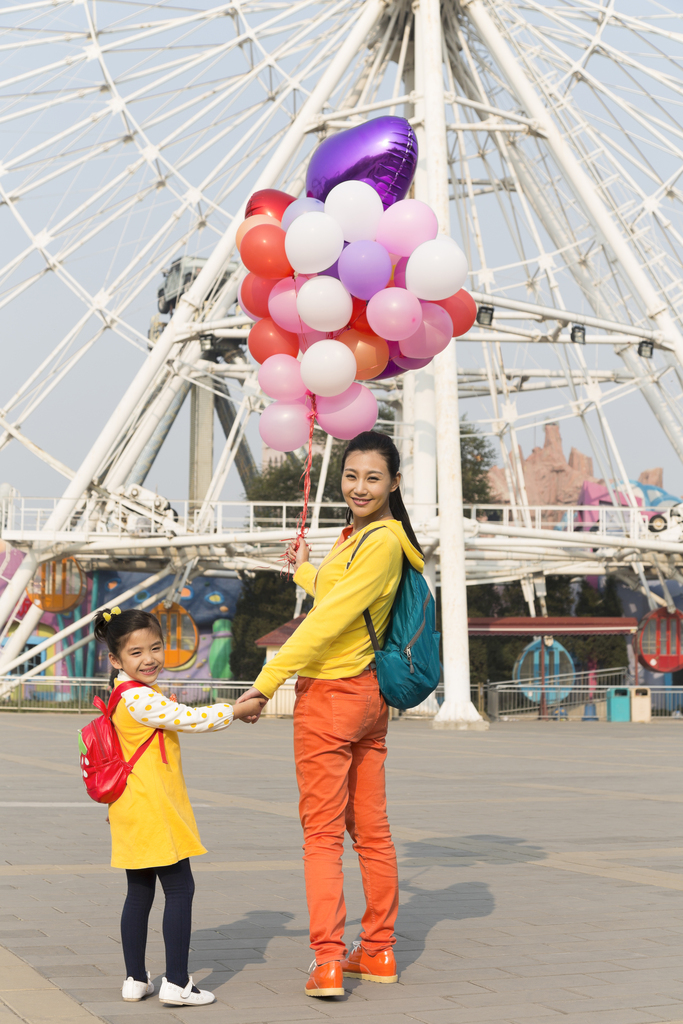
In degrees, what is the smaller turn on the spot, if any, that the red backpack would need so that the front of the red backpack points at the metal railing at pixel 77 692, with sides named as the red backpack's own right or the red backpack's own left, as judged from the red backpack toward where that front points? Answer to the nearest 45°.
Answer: approximately 90° to the red backpack's own right

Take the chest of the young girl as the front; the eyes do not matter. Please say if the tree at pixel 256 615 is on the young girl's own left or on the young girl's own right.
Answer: on the young girl's own left

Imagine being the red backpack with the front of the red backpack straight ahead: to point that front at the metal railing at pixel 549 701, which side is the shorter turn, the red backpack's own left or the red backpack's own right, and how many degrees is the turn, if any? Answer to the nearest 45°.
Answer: approximately 135° to the red backpack's own right

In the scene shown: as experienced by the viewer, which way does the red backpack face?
facing to the left of the viewer

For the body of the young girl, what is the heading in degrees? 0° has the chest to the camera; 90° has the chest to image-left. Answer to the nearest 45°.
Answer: approximately 270°

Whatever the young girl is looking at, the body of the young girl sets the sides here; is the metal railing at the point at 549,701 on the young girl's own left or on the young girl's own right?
on the young girl's own left
